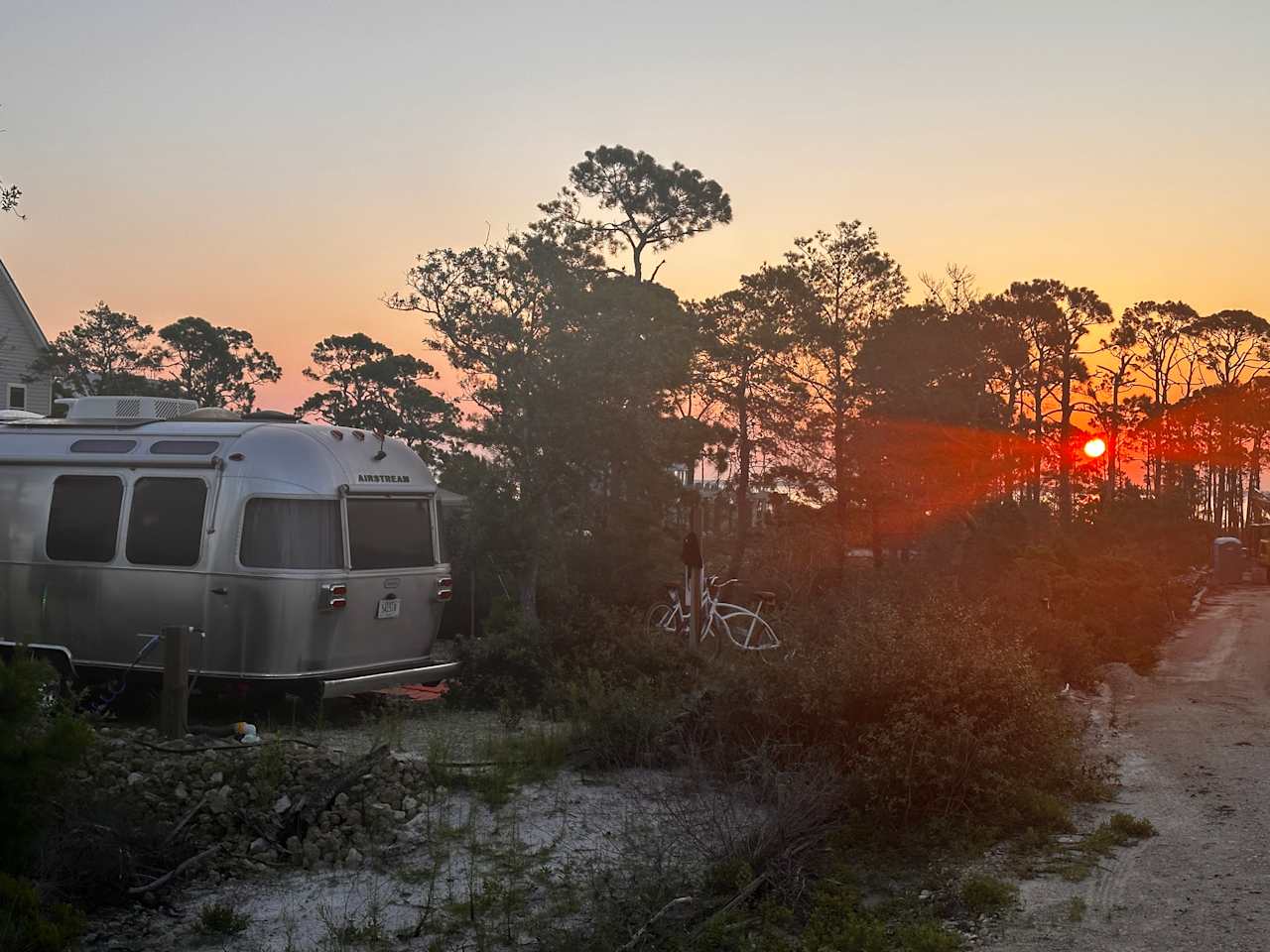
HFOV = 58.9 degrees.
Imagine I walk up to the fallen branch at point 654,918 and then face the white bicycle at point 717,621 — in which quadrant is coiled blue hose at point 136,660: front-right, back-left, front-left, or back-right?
front-left

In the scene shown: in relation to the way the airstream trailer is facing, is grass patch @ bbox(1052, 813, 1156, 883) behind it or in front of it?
behind

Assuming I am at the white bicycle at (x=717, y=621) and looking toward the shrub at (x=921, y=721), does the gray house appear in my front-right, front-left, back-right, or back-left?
back-right

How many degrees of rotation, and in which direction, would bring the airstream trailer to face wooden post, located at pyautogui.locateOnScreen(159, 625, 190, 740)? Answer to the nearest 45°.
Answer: approximately 135° to its left

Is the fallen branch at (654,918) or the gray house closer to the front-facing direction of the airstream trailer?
the gray house

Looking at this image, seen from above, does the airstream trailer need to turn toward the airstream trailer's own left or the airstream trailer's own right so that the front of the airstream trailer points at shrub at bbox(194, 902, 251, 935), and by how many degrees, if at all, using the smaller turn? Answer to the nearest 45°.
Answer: approximately 135° to the airstream trailer's own left

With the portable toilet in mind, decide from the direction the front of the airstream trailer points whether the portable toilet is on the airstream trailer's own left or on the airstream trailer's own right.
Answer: on the airstream trailer's own right

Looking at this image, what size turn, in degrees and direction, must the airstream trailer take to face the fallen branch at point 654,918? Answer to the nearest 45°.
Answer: approximately 135° to its left

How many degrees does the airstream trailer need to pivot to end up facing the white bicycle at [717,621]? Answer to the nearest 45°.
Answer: approximately 90° to its right

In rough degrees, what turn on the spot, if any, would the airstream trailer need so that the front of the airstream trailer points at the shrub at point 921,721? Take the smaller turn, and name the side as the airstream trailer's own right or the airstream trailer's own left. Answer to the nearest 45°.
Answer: approximately 180°

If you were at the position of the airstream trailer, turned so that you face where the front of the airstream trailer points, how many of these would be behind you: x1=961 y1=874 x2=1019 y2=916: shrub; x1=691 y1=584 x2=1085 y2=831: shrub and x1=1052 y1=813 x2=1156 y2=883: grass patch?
3

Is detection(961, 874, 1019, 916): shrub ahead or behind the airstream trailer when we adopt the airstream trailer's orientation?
behind

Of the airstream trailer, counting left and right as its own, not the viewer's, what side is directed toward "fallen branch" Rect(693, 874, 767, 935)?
back

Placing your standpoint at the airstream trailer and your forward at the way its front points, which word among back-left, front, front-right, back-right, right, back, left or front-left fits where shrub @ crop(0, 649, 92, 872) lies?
back-left

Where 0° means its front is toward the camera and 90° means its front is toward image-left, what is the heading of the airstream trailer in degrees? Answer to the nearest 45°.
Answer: approximately 135°

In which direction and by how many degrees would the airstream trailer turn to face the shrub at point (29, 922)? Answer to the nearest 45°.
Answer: approximately 135° to its left
